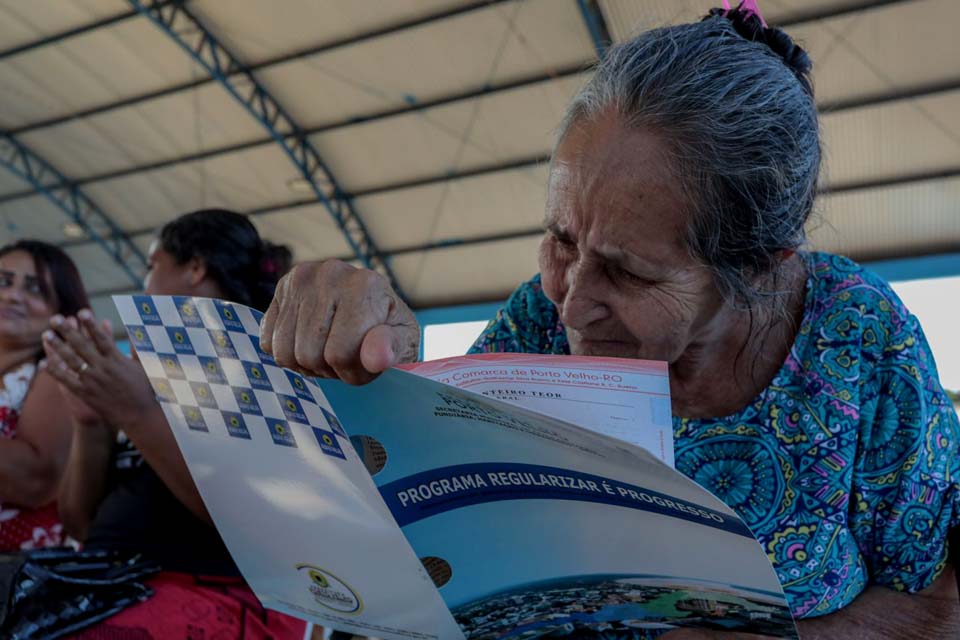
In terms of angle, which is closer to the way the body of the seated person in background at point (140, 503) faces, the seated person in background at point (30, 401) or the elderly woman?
the seated person in background

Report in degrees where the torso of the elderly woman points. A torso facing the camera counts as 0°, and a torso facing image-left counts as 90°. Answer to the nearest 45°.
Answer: approximately 45°

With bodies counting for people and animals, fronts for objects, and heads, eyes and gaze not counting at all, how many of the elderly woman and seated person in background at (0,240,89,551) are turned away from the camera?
0

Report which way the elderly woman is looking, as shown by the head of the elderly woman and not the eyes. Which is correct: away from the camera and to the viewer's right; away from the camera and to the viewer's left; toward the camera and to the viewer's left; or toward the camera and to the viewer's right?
toward the camera and to the viewer's left

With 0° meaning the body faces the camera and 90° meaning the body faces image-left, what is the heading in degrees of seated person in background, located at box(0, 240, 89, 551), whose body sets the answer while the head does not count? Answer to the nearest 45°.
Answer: approximately 45°

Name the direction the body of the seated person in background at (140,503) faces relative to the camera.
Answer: to the viewer's left

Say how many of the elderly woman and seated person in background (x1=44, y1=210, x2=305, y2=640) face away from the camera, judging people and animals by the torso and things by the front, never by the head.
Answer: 0
